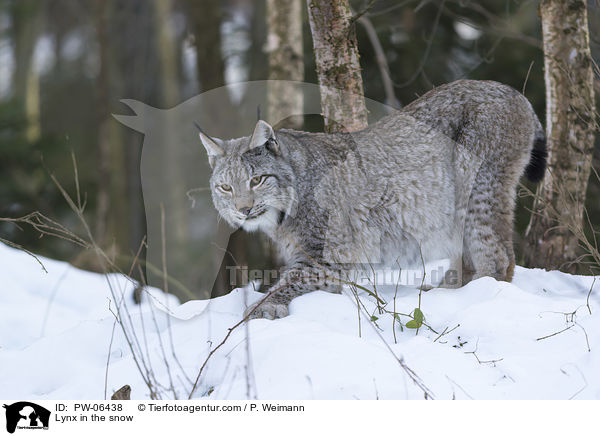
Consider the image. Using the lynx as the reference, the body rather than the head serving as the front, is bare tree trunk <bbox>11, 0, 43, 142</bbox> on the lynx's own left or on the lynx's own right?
on the lynx's own right

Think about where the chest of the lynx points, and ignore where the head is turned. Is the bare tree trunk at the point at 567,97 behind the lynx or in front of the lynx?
behind

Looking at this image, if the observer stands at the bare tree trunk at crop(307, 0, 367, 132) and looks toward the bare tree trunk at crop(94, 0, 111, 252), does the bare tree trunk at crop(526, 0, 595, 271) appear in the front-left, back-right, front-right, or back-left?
back-right

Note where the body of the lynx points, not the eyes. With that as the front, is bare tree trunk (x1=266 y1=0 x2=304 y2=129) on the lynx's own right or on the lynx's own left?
on the lynx's own right

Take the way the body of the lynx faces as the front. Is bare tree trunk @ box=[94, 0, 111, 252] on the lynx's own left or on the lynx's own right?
on the lynx's own right

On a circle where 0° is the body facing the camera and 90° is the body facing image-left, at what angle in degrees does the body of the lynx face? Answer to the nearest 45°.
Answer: approximately 90°

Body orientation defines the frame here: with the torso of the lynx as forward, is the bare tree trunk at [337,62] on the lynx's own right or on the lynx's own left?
on the lynx's own right
